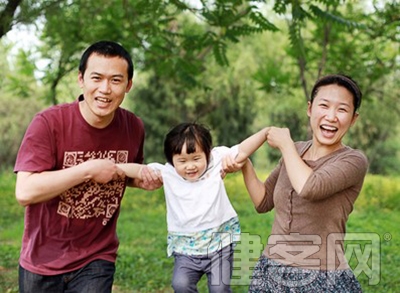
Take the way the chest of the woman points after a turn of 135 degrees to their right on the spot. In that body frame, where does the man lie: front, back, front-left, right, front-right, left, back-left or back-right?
left

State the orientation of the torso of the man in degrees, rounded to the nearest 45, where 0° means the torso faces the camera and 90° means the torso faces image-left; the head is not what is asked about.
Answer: approximately 315°

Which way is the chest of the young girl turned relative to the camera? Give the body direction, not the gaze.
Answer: toward the camera

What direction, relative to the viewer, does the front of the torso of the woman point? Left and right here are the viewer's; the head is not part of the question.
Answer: facing the viewer and to the left of the viewer
